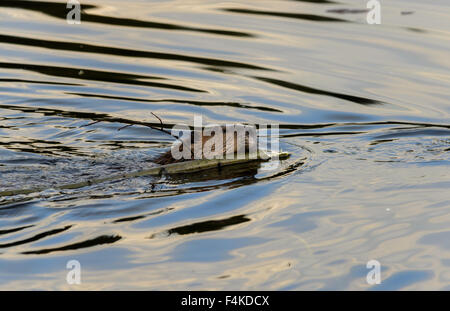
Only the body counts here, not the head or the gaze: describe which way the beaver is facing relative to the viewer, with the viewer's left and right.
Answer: facing to the right of the viewer
